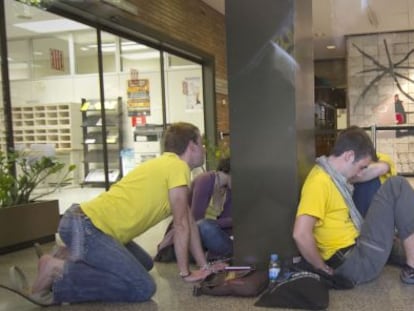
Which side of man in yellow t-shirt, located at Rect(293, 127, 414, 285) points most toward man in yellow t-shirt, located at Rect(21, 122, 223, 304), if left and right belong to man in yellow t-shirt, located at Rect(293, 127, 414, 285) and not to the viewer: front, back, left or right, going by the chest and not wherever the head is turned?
back

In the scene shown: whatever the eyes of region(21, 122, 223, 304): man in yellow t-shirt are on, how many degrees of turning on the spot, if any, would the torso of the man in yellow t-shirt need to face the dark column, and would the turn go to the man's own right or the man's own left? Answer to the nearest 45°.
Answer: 0° — they already face it

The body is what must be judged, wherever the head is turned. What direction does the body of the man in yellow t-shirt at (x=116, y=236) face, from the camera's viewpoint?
to the viewer's right

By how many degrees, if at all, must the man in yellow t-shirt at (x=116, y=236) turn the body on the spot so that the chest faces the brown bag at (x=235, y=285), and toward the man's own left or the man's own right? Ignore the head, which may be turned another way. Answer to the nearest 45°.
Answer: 0° — they already face it

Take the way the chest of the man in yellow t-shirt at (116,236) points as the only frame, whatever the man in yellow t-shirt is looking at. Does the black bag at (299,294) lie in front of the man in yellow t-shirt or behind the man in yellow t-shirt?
in front

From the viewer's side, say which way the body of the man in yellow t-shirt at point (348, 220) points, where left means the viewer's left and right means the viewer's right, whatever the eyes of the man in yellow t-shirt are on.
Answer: facing to the right of the viewer

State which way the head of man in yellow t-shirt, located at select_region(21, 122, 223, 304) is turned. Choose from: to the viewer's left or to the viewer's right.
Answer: to the viewer's right

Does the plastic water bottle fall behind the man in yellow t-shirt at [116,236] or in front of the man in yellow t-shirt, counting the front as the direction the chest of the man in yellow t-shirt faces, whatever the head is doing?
in front

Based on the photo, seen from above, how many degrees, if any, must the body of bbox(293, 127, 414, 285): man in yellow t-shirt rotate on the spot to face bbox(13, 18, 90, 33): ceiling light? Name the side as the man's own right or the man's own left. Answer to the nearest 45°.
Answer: approximately 135° to the man's own left

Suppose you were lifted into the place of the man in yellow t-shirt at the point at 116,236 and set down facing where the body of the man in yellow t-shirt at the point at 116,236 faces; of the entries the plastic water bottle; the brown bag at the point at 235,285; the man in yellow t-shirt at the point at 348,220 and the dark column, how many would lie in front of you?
4

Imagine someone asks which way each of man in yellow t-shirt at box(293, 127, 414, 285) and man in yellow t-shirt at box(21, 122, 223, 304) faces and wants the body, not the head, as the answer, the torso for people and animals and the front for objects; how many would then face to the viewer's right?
2

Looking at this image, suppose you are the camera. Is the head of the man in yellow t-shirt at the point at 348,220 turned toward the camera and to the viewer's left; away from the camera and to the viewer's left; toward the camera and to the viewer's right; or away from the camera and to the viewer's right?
toward the camera and to the viewer's right

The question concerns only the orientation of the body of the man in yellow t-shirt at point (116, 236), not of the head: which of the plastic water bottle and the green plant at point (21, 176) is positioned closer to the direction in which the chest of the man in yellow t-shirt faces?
the plastic water bottle
